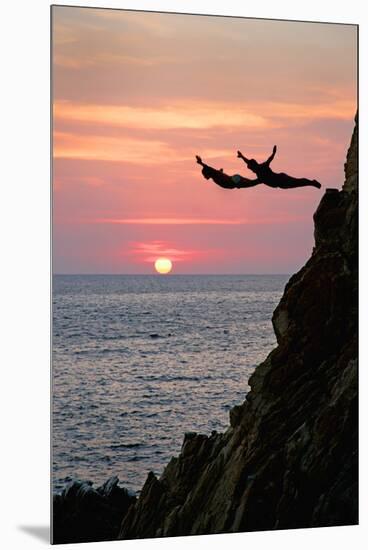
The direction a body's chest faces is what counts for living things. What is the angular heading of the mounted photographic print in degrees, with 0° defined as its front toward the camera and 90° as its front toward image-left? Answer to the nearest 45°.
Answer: approximately 315°
